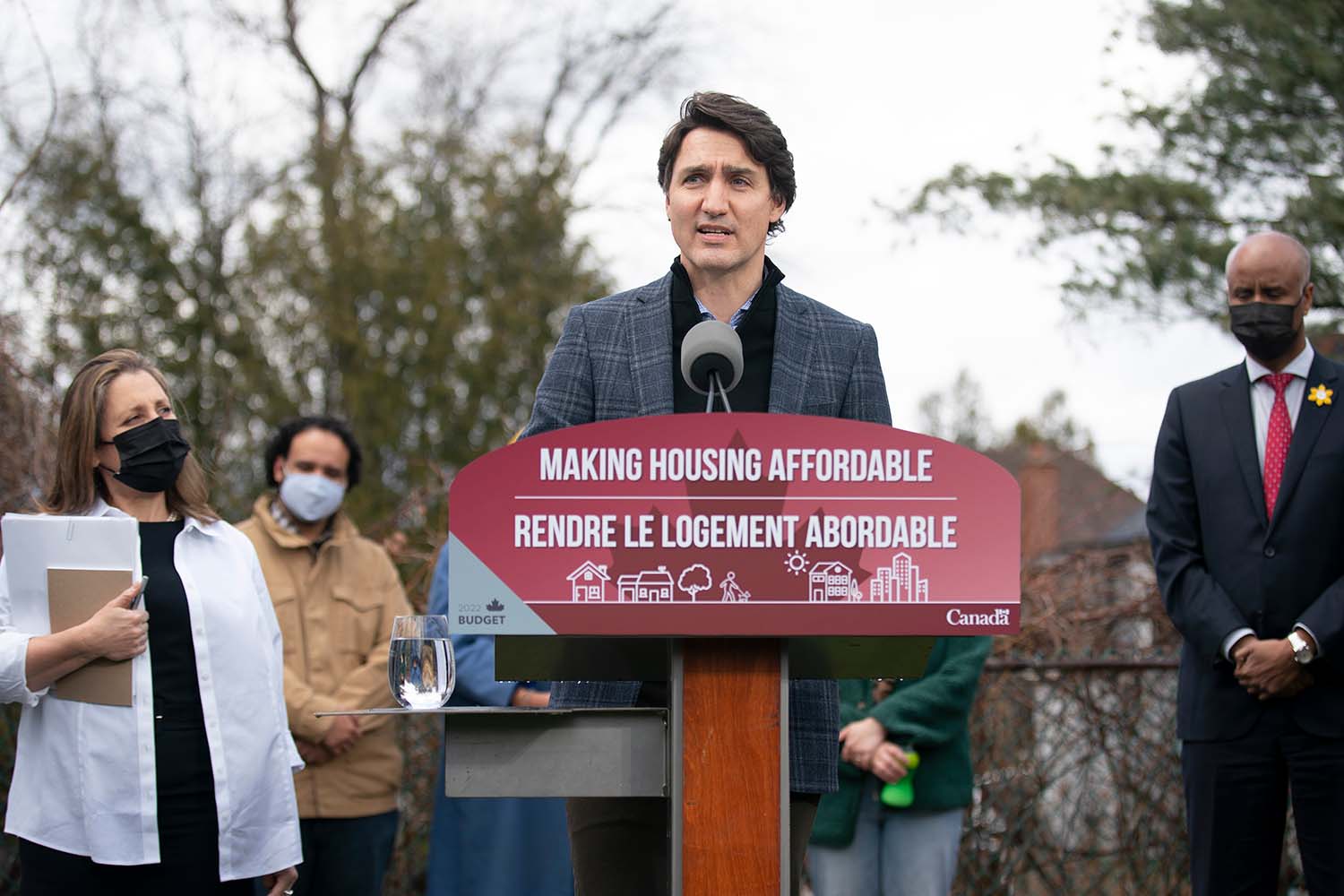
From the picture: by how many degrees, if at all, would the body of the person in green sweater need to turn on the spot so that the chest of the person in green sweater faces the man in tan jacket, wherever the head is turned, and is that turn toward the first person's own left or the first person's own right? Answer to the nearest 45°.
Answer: approximately 90° to the first person's own right

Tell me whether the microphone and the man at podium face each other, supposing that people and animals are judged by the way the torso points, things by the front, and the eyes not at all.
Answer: yes

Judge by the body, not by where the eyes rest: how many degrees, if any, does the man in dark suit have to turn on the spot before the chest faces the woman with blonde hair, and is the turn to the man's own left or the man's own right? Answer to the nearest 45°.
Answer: approximately 45° to the man's own right

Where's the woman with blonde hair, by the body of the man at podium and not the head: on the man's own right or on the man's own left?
on the man's own right

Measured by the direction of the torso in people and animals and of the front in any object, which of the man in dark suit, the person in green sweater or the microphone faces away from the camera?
the microphone

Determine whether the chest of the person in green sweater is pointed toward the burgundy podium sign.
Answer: yes

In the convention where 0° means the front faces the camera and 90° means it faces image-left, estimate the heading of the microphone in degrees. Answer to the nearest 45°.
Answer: approximately 180°

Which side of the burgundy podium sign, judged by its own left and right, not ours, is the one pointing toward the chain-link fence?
back

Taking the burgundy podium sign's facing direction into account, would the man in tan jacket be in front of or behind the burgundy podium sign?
behind

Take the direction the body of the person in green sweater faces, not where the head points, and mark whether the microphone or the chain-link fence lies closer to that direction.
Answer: the microphone

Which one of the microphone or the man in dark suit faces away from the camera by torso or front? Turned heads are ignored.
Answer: the microphone
